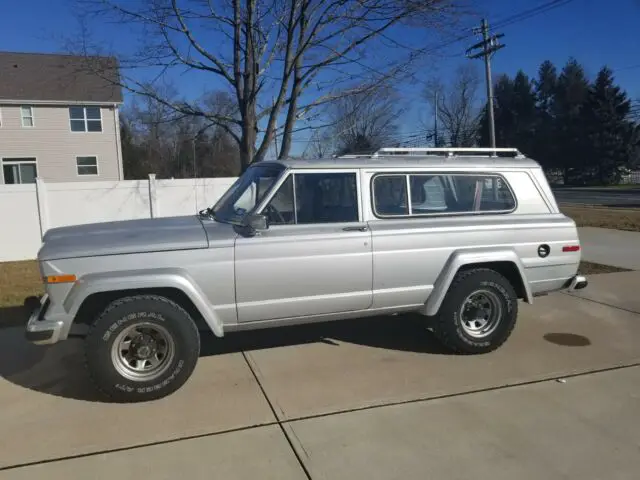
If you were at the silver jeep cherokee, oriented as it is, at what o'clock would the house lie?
The house is roughly at 2 o'clock from the silver jeep cherokee.

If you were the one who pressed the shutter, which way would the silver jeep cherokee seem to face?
facing to the left of the viewer

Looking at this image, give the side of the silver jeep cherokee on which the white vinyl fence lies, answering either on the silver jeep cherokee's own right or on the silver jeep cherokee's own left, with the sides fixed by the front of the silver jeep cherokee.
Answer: on the silver jeep cherokee's own right
